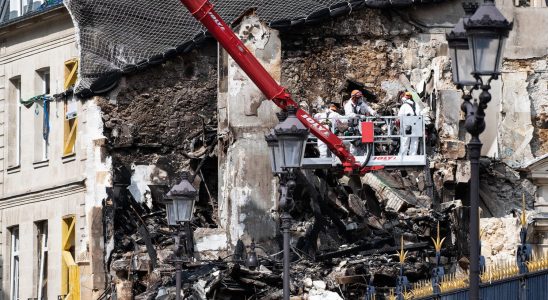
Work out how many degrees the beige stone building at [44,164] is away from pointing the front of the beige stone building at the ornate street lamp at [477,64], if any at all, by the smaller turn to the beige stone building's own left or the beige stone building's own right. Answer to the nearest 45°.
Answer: approximately 45° to the beige stone building's own left

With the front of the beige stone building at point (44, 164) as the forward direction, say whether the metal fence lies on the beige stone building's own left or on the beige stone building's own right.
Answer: on the beige stone building's own left

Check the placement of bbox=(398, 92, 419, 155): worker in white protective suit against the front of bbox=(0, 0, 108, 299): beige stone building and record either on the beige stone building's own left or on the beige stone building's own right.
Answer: on the beige stone building's own left

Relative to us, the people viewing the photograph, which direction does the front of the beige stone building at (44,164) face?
facing the viewer and to the left of the viewer

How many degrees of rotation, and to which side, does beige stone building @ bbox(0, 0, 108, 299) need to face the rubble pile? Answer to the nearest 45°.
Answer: approximately 90° to its left

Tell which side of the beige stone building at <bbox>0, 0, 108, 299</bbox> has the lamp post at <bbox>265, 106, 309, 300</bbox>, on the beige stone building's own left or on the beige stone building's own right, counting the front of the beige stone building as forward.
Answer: on the beige stone building's own left

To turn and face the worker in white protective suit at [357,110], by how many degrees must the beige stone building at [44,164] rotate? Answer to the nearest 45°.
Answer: approximately 90° to its left
